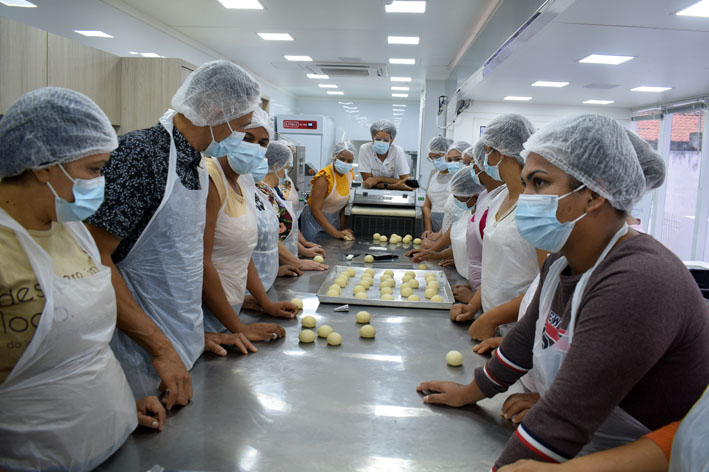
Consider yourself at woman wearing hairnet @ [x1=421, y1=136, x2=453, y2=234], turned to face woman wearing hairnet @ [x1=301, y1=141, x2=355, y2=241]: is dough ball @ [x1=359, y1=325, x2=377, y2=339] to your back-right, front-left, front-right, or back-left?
front-left

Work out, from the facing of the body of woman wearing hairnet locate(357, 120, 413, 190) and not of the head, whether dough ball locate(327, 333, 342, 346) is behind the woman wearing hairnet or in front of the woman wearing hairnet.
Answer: in front

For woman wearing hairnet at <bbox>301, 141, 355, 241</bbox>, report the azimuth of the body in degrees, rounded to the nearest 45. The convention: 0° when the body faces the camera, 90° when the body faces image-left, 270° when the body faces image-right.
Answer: approximately 315°

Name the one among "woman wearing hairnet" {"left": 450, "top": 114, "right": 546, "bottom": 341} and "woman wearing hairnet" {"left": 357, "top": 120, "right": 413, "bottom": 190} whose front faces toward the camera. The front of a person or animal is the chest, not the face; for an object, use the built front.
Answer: "woman wearing hairnet" {"left": 357, "top": 120, "right": 413, "bottom": 190}

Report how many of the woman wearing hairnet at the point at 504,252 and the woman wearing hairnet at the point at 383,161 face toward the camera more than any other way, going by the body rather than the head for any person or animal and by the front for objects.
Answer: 1

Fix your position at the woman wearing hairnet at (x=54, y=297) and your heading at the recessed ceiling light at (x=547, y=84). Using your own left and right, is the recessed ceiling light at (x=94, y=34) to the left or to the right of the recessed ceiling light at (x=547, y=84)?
left

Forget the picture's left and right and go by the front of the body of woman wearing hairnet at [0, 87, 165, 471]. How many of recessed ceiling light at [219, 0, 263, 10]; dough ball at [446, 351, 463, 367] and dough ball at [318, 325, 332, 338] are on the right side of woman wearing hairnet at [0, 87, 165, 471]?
0

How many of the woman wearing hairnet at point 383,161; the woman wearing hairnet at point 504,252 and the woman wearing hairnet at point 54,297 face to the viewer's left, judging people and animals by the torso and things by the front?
1

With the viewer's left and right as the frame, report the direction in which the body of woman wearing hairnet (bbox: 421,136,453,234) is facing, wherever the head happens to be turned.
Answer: facing the viewer and to the left of the viewer

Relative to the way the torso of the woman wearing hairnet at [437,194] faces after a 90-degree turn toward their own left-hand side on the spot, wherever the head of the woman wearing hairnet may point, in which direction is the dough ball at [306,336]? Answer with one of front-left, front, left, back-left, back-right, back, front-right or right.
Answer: front-right

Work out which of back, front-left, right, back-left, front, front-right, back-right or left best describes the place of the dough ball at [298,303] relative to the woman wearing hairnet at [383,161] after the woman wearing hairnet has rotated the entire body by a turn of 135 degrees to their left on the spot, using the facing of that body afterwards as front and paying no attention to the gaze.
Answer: back-right

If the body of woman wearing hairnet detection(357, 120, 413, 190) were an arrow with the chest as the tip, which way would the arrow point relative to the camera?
toward the camera

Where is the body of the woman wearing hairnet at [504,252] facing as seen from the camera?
to the viewer's left

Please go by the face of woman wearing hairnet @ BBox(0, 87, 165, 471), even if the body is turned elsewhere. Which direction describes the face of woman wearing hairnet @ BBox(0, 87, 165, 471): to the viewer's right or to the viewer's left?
to the viewer's right

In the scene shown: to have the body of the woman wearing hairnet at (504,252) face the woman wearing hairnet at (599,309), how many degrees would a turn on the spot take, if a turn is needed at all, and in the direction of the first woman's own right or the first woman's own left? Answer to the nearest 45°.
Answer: approximately 90° to the first woman's own left

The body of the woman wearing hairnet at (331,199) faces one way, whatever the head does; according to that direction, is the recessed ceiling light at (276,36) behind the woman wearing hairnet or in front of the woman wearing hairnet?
behind

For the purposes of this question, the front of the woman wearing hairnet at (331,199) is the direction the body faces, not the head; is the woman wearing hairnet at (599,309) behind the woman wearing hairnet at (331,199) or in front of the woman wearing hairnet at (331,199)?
in front

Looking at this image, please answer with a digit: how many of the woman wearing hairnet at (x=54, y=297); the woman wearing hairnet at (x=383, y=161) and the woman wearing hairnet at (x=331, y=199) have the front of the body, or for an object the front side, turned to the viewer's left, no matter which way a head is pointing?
0

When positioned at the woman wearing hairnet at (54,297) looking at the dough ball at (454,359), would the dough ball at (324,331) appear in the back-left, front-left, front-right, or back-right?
front-left
